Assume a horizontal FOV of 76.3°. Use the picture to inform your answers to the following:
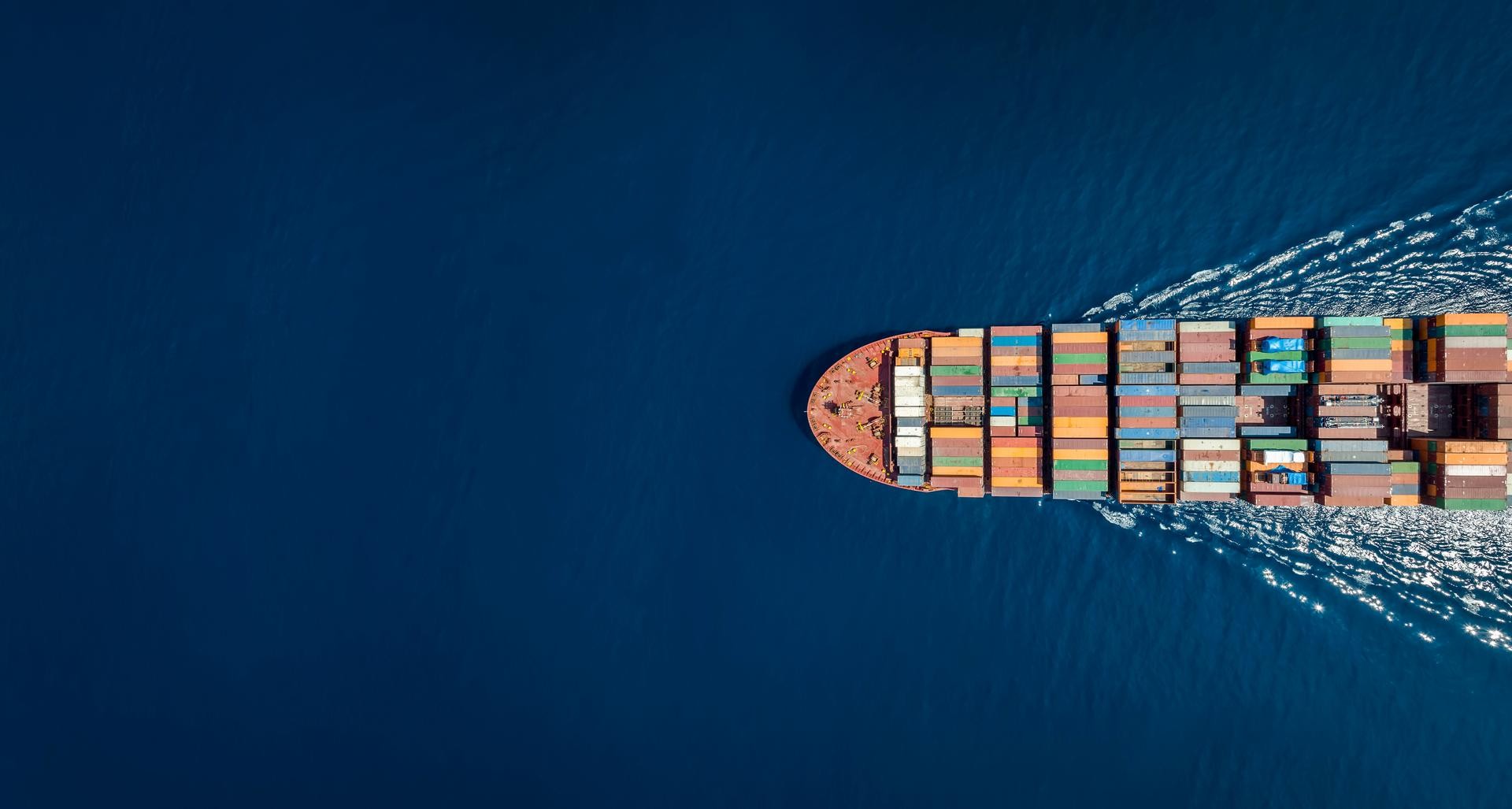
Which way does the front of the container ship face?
to the viewer's left

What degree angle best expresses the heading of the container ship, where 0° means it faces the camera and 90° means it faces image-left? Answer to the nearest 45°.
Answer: approximately 90°
